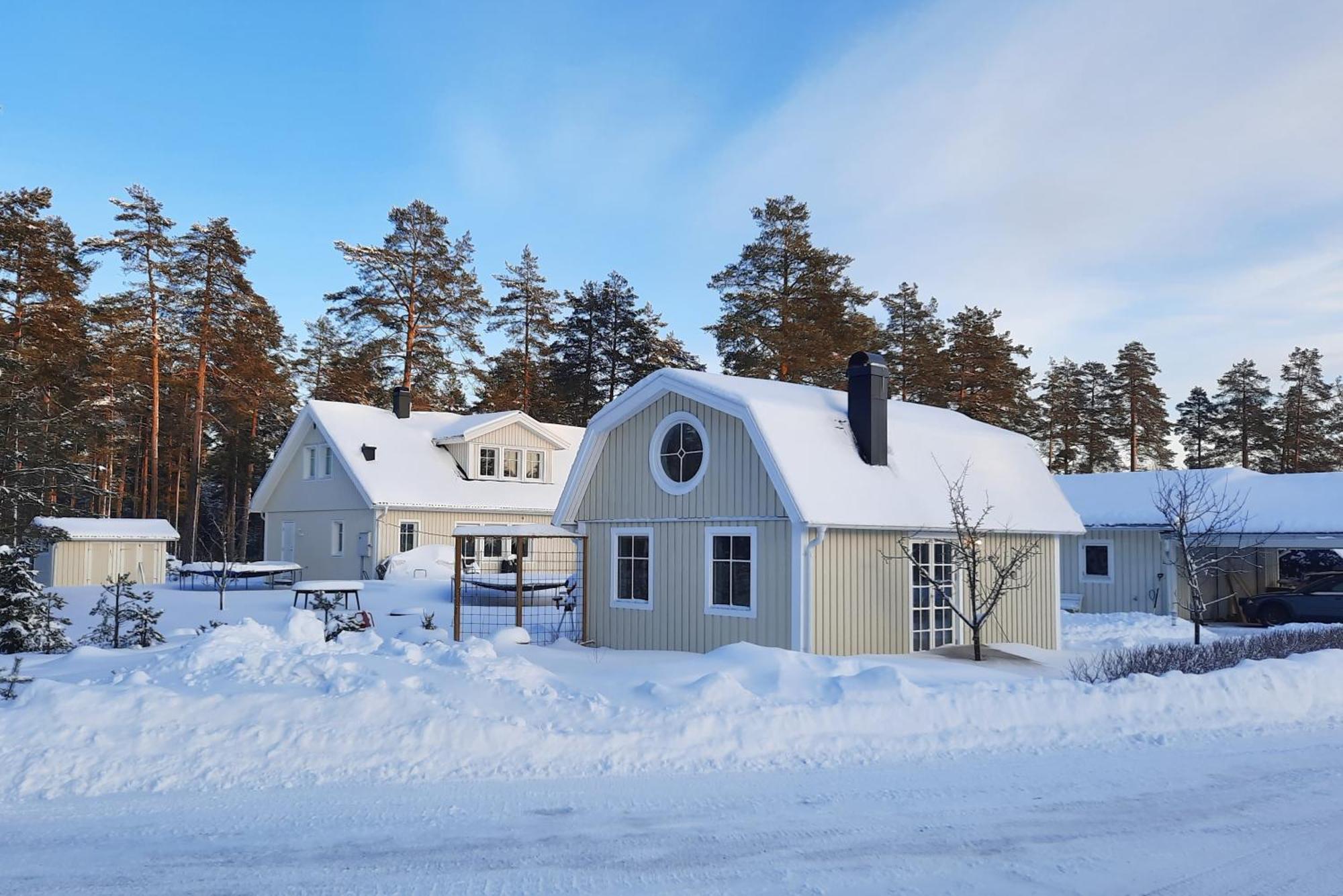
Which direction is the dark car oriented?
to the viewer's left

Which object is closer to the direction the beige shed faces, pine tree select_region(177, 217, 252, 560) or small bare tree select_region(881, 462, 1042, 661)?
the small bare tree

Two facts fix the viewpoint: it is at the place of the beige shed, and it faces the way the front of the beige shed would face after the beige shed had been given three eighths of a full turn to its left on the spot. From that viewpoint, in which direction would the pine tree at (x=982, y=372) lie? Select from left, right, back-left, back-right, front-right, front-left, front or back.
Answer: front-right

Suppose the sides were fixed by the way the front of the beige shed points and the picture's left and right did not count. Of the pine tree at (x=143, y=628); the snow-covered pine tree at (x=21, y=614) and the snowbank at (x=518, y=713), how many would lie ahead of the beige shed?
3

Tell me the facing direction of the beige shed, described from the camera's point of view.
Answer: facing the viewer

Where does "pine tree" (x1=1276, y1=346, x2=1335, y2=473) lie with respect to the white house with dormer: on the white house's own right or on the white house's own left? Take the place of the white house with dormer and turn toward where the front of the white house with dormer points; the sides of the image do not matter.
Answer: on the white house's own left

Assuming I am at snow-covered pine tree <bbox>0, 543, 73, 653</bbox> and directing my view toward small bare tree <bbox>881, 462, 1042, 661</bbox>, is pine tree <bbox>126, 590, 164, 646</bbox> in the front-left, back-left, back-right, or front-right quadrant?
front-left

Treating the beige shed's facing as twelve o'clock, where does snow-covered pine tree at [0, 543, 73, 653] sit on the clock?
The snow-covered pine tree is roughly at 12 o'clock from the beige shed.

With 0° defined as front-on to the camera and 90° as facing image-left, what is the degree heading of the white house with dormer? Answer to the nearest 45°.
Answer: approximately 315°

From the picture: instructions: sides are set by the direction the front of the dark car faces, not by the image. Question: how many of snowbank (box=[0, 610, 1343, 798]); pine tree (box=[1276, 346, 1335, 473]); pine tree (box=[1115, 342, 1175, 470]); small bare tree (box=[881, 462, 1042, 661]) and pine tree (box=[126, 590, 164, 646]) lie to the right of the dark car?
2

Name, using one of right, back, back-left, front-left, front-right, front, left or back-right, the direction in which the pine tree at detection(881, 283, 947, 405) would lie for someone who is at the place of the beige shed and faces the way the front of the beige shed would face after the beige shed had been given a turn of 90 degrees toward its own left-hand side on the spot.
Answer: front

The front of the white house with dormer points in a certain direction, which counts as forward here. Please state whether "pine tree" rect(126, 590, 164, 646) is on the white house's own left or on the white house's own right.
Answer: on the white house's own right

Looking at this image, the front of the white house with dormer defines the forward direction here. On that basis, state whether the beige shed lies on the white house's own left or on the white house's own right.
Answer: on the white house's own right
